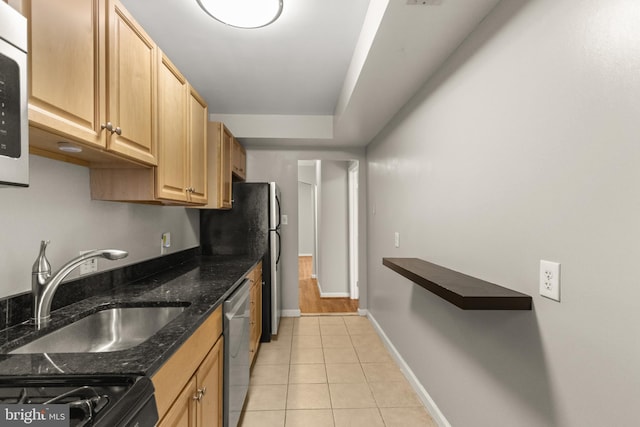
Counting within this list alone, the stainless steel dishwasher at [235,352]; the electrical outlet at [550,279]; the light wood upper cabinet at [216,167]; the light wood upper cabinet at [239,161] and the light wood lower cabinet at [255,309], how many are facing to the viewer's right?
4

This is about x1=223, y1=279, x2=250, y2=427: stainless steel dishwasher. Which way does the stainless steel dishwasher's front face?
to the viewer's right

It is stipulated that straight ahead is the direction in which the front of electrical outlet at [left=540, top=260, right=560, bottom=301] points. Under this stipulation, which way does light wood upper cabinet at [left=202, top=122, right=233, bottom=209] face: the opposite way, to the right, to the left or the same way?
the opposite way

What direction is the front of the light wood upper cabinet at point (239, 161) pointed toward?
to the viewer's right

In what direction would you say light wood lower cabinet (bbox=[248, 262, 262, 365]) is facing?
to the viewer's right

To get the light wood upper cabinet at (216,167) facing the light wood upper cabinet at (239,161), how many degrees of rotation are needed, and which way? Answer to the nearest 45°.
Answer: approximately 90° to its left

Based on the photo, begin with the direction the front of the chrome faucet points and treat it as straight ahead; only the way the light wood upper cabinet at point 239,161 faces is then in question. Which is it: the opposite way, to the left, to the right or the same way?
the same way

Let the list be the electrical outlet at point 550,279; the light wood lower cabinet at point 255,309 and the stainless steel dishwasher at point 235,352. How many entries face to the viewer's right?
2

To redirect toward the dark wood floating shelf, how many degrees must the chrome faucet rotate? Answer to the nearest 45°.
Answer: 0° — it already faces it

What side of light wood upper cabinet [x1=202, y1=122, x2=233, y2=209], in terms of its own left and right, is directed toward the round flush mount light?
right

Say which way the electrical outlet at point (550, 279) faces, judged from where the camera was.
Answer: facing the viewer and to the left of the viewer

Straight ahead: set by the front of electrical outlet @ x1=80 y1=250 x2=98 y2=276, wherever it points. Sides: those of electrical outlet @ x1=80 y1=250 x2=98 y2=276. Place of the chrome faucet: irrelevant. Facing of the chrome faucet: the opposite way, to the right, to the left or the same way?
the same way

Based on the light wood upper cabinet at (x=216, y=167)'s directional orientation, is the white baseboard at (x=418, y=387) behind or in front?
in front

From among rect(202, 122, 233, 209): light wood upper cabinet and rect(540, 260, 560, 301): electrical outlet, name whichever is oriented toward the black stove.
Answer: the electrical outlet

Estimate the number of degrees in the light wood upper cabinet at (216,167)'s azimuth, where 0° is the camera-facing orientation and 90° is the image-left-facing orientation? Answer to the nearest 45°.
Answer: approximately 270°
